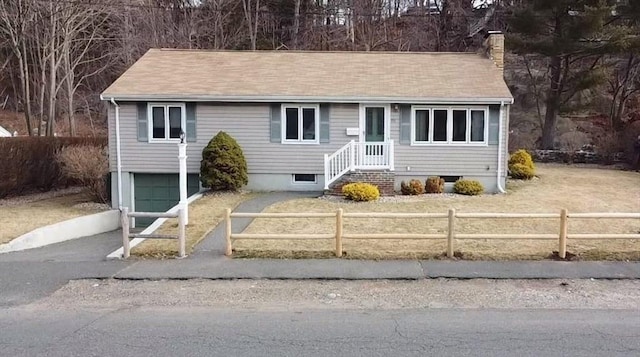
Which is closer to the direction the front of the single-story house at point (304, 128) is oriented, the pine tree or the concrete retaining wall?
the concrete retaining wall

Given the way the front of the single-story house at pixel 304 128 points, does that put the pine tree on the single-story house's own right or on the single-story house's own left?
on the single-story house's own left

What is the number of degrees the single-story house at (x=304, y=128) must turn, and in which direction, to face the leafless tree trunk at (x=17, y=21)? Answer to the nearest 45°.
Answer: approximately 135° to its right

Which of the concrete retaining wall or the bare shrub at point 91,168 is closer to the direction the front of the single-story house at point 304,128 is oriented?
the concrete retaining wall

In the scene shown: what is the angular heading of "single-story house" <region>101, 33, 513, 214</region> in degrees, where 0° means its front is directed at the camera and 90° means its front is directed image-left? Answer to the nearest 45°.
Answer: approximately 0°

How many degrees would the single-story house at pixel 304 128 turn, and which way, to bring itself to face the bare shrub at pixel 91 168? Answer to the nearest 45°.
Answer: approximately 90° to its right

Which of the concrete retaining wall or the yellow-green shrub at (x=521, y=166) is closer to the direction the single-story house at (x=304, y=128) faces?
the concrete retaining wall

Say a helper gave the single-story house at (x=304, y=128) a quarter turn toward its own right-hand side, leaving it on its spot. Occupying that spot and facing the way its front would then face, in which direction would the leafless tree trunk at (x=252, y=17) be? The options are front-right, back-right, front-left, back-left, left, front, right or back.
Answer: right

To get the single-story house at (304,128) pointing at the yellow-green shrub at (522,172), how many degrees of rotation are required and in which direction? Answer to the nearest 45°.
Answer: approximately 90° to its left

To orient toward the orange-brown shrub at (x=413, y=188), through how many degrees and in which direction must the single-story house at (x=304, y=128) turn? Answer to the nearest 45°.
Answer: approximately 90° to its left

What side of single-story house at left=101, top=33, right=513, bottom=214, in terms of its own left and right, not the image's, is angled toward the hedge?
right
